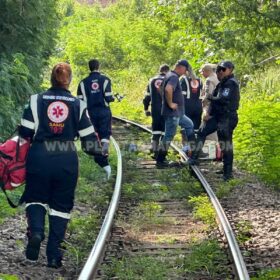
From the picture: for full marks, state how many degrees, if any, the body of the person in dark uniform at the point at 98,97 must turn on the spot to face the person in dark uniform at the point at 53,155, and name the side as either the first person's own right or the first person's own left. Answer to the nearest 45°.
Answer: approximately 180°

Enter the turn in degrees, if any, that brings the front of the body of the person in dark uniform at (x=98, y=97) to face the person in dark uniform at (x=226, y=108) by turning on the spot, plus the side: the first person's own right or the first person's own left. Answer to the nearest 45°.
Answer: approximately 90° to the first person's own right

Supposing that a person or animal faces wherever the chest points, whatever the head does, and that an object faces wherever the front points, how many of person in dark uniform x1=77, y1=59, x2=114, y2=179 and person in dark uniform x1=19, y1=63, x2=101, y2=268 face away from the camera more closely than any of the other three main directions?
2

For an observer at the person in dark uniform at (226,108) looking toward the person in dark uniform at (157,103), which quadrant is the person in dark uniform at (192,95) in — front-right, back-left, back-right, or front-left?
front-right

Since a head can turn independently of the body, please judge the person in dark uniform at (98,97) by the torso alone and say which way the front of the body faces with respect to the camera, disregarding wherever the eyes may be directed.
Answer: away from the camera

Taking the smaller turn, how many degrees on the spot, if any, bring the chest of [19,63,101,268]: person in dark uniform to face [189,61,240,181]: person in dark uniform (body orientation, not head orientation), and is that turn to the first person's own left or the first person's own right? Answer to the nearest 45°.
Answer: approximately 45° to the first person's own right

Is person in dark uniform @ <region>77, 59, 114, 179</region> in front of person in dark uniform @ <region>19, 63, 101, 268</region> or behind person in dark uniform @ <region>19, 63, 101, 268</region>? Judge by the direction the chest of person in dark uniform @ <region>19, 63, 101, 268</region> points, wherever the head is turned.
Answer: in front

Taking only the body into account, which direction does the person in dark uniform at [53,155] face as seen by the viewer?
away from the camera

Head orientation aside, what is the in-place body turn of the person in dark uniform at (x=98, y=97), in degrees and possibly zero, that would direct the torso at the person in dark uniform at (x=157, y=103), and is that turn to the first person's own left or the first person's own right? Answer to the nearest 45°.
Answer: approximately 45° to the first person's own right

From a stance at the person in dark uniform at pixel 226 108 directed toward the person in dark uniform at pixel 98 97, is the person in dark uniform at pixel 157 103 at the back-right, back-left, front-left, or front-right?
front-right

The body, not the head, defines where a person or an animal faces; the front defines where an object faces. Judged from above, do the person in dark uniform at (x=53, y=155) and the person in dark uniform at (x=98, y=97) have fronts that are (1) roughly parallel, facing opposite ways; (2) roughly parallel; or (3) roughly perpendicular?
roughly parallel

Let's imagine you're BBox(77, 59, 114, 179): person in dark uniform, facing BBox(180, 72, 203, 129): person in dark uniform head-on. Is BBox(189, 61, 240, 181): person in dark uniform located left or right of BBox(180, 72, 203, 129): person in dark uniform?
right

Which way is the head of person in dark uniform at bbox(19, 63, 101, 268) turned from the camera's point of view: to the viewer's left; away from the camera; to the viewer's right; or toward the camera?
away from the camera
